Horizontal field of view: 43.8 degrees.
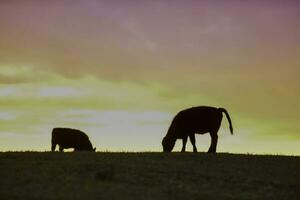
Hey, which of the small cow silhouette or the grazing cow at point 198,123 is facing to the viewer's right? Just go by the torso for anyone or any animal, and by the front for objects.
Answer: the small cow silhouette

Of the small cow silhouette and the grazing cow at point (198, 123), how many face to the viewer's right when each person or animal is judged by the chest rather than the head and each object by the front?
1

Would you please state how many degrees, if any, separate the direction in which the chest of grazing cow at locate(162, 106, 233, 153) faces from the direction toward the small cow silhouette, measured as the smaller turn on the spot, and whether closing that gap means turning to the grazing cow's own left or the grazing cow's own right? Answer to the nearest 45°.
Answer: approximately 45° to the grazing cow's own right

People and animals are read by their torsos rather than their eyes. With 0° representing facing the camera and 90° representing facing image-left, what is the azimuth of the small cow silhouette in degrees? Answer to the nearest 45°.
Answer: approximately 270°

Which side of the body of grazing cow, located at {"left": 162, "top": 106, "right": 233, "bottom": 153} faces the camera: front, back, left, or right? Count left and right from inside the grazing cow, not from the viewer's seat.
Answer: left

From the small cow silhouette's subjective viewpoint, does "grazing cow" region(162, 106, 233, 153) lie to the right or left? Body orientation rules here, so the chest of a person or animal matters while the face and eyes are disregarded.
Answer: on its right

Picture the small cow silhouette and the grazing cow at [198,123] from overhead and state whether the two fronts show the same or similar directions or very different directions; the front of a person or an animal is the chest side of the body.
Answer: very different directions
